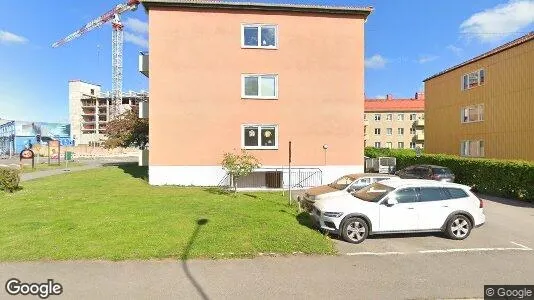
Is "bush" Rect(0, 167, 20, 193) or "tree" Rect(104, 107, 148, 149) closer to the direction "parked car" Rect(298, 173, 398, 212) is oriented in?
the bush

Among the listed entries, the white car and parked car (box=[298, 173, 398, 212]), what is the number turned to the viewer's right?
0

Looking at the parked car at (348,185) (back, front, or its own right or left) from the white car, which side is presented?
left

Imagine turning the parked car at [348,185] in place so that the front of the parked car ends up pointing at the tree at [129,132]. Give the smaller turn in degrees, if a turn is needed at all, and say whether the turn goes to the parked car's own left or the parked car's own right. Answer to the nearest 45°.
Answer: approximately 90° to the parked car's own right

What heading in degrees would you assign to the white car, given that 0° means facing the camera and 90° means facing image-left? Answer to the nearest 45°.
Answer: approximately 45°

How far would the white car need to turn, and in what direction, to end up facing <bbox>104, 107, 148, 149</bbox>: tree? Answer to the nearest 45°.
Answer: approximately 90° to its right

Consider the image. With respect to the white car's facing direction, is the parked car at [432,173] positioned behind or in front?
behind

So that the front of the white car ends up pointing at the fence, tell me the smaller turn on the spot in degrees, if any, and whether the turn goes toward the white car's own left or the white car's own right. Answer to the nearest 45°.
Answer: approximately 90° to the white car's own right

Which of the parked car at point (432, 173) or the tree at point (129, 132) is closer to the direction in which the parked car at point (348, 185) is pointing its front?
the tree

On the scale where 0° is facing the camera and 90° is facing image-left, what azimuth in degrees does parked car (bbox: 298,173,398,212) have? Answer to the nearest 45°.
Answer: approximately 45°

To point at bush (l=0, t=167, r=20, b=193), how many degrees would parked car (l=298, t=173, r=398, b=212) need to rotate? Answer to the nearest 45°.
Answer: approximately 45° to its right
